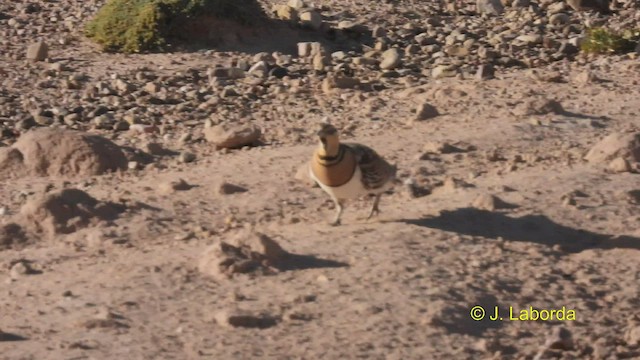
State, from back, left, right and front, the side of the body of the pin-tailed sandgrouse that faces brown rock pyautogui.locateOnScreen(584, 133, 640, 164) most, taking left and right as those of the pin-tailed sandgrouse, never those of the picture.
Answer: back

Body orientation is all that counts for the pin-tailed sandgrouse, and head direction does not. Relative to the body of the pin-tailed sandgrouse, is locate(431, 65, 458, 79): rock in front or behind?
behind

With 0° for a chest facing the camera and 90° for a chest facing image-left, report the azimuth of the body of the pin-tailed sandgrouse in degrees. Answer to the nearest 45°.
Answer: approximately 45°

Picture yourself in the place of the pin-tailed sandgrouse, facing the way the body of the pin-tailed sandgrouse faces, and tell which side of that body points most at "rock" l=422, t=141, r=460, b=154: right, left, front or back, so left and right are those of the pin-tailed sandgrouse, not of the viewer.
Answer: back

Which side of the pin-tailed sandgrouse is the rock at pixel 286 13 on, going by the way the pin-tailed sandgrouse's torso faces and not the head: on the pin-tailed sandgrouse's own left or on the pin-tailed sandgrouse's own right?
on the pin-tailed sandgrouse's own right

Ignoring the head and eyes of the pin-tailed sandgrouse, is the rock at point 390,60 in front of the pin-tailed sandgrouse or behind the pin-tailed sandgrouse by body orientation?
behind

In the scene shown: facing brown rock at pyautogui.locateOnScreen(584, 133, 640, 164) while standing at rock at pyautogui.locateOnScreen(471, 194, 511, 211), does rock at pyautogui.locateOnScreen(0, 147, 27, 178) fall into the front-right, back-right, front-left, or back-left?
back-left

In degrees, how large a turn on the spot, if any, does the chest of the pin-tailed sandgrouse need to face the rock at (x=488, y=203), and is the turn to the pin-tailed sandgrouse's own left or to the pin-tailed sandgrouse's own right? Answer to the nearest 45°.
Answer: approximately 135° to the pin-tailed sandgrouse's own left

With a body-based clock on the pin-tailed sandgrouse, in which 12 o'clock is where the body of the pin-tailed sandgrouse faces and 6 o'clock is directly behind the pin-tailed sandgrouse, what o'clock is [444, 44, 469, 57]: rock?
The rock is roughly at 5 o'clock from the pin-tailed sandgrouse.

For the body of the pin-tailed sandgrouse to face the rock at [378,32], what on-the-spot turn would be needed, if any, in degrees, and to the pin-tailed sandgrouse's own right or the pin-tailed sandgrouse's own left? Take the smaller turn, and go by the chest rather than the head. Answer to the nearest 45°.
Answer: approximately 135° to the pin-tailed sandgrouse's own right

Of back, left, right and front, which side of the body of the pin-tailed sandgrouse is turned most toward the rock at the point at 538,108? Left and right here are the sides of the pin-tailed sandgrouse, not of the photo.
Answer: back
